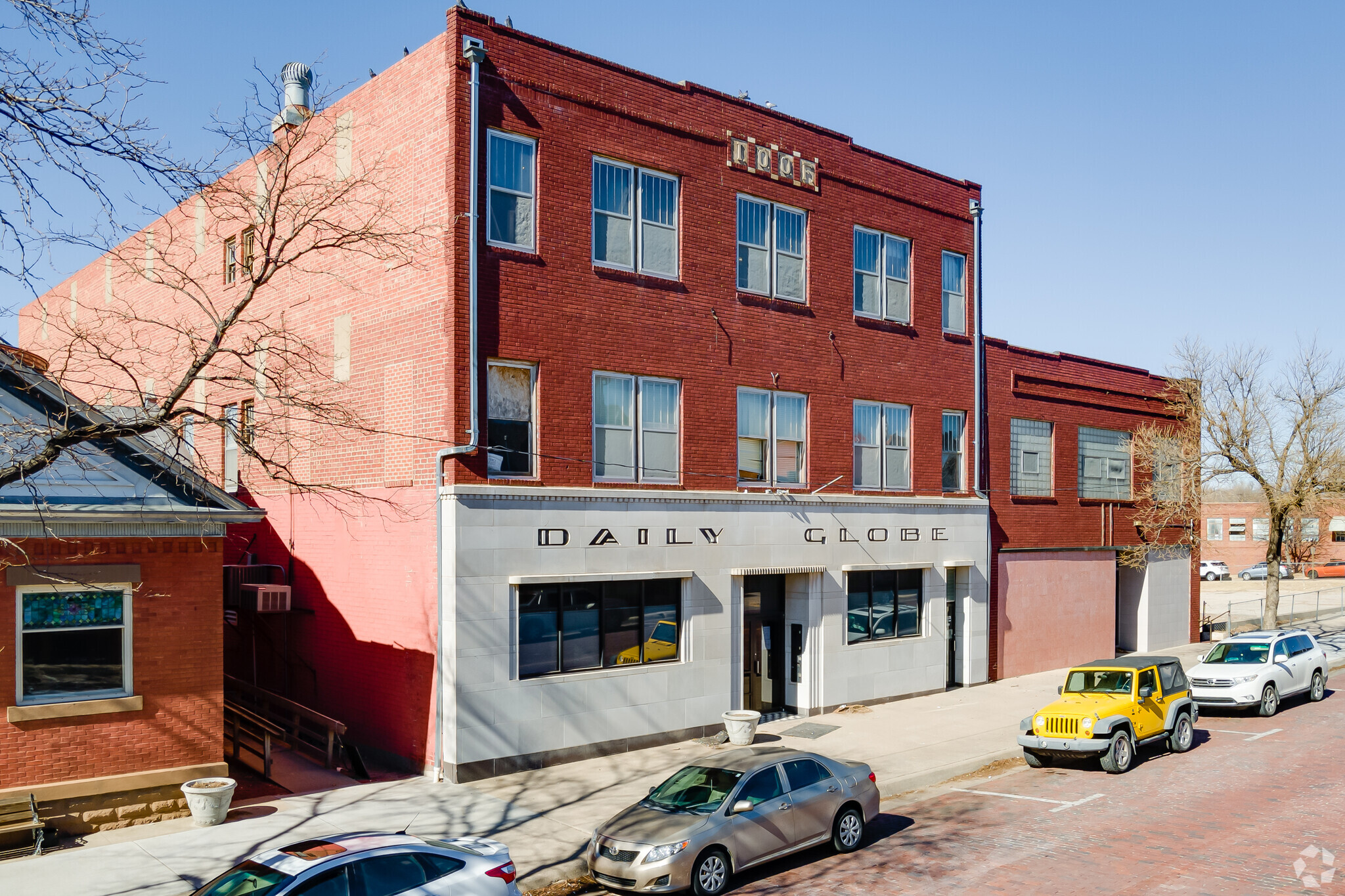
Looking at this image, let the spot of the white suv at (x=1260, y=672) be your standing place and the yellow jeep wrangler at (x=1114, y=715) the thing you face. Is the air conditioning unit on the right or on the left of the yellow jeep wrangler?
right

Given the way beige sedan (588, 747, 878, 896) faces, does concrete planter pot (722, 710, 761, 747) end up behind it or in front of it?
behind

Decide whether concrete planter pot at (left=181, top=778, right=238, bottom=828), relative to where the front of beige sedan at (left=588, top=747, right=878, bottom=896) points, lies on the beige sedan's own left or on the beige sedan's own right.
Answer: on the beige sedan's own right

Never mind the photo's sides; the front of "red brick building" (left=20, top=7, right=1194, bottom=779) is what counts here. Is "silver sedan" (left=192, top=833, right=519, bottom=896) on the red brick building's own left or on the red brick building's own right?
on the red brick building's own right

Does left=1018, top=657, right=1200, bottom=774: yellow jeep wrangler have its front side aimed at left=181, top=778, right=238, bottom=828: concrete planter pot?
yes

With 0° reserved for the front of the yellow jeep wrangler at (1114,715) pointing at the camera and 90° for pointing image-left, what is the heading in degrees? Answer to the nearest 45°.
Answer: approximately 45°
